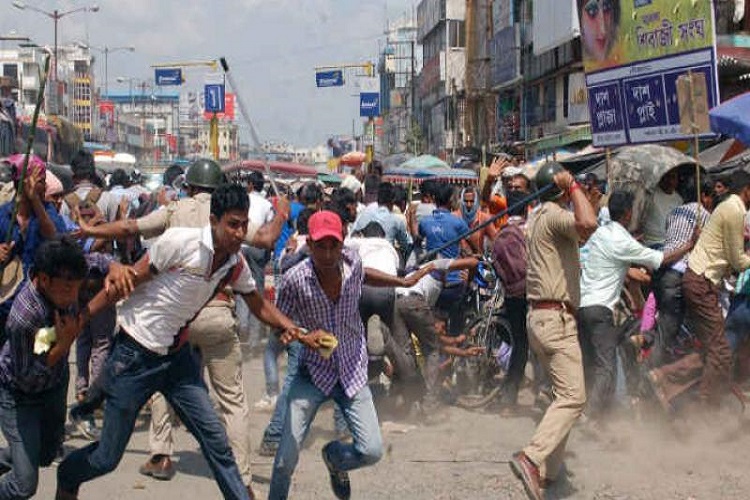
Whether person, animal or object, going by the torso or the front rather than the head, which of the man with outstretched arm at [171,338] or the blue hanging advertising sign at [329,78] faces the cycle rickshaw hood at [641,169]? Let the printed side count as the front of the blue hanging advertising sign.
the blue hanging advertising sign

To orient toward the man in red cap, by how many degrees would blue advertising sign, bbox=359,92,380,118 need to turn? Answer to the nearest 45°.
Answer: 0° — it already faces them

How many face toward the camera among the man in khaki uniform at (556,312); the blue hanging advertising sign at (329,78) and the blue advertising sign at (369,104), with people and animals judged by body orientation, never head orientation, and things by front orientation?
2

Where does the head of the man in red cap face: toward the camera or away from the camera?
toward the camera

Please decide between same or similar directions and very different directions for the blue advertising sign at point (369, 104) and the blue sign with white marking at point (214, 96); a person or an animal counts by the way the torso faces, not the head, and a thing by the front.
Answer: same or similar directions

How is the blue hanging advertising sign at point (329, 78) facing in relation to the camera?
toward the camera

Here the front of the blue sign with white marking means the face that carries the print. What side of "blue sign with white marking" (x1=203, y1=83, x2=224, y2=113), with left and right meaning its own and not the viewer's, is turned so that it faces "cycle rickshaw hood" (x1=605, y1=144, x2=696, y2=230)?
front

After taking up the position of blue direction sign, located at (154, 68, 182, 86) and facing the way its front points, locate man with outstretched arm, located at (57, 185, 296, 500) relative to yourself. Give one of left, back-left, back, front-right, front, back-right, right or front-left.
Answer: front

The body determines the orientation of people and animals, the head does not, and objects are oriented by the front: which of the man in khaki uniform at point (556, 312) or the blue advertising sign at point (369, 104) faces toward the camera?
the blue advertising sign

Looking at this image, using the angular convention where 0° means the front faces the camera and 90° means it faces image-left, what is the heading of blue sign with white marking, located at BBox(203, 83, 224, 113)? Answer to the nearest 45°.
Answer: approximately 0°

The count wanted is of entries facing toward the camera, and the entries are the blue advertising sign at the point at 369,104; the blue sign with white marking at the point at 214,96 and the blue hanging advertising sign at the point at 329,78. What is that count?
3
